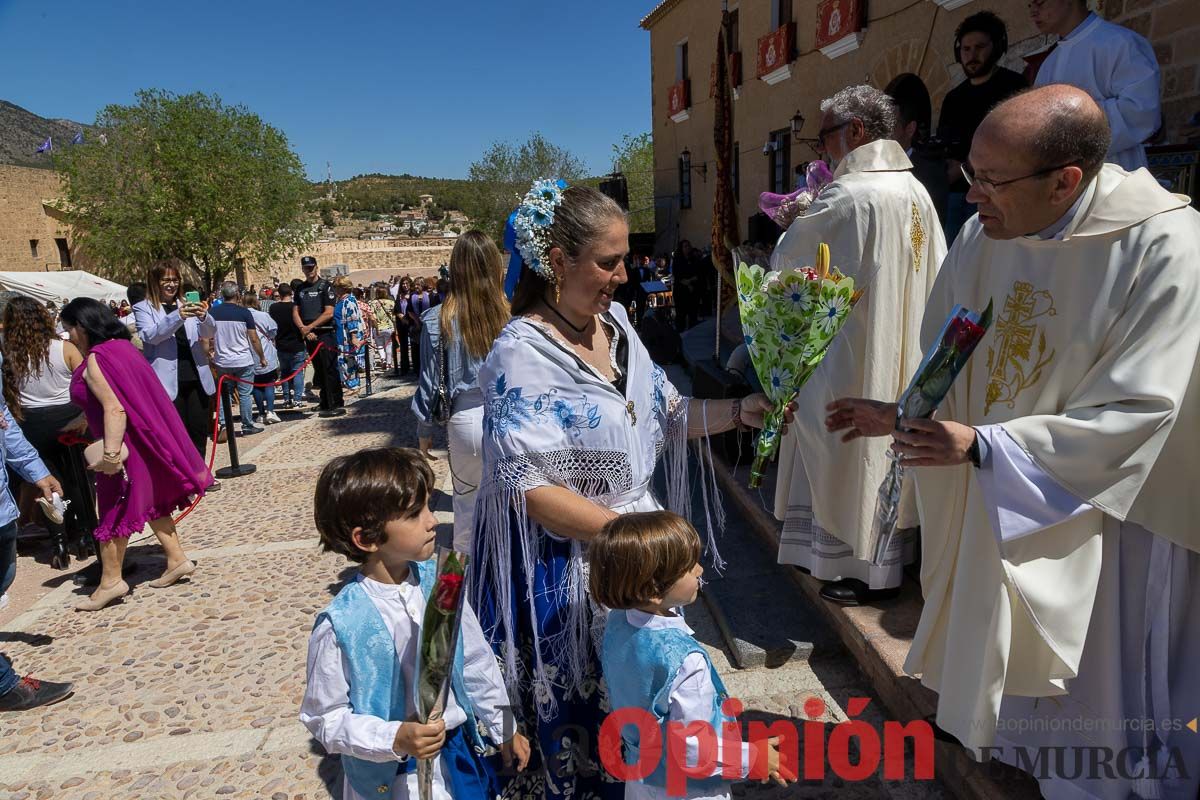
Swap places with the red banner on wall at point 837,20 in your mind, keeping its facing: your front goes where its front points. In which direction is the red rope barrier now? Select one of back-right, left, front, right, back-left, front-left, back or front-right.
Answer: front

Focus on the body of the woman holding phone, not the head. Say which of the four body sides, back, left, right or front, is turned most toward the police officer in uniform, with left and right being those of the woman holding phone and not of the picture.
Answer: left

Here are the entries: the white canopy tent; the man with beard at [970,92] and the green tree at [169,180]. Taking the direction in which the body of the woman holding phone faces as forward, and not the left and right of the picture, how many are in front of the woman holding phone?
1

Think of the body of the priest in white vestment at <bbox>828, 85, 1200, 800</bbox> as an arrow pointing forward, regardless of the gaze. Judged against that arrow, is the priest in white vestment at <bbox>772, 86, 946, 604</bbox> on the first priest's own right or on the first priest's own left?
on the first priest's own right

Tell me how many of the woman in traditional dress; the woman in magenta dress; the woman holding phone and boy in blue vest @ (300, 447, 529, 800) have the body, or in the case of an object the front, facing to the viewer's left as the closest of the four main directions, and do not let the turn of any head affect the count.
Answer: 1

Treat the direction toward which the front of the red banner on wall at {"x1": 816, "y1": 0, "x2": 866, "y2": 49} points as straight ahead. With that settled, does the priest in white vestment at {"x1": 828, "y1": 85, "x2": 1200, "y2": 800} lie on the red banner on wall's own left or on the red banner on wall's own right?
on the red banner on wall's own left

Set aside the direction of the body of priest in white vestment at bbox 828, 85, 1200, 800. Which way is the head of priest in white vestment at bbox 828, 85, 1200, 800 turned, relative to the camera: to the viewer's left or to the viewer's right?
to the viewer's left

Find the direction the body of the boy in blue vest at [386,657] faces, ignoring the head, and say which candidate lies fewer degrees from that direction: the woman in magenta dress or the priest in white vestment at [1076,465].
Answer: the priest in white vestment

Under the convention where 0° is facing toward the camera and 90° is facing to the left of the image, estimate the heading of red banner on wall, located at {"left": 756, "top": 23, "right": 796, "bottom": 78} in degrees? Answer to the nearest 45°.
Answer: approximately 45°

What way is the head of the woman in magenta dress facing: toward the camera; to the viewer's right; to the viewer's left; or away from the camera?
to the viewer's left

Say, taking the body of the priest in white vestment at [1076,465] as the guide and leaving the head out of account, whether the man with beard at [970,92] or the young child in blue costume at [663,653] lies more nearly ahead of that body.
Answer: the young child in blue costume

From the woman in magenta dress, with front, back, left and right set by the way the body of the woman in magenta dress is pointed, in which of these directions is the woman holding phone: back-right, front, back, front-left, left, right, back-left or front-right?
right

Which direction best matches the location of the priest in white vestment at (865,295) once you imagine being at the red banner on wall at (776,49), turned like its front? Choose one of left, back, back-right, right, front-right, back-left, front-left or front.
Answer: front-left

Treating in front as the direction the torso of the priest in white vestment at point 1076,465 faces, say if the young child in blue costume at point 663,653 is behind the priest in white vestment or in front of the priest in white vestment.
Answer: in front

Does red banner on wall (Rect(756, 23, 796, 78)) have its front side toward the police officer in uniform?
yes

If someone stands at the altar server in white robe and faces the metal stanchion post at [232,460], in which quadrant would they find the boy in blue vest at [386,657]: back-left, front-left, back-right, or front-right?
front-left

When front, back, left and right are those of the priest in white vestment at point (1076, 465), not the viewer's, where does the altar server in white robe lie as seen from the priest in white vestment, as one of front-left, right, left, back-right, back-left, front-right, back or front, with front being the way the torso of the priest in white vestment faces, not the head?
back-right

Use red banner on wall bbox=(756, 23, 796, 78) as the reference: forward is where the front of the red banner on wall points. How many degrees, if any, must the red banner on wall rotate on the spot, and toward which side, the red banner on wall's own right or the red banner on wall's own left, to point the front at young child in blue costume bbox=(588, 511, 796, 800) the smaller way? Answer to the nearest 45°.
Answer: approximately 45° to the red banner on wall's own left

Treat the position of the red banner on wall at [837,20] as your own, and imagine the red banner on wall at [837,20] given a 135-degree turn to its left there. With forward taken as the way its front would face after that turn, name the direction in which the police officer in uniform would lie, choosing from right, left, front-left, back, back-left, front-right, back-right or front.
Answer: back-right

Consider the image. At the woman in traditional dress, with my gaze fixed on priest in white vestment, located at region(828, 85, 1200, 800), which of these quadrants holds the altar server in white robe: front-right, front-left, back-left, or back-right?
front-left

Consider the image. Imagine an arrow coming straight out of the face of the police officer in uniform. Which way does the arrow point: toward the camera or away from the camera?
toward the camera

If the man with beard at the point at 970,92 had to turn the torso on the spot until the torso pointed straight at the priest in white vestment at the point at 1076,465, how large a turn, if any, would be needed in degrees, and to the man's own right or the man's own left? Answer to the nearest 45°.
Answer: approximately 45° to the man's own left
